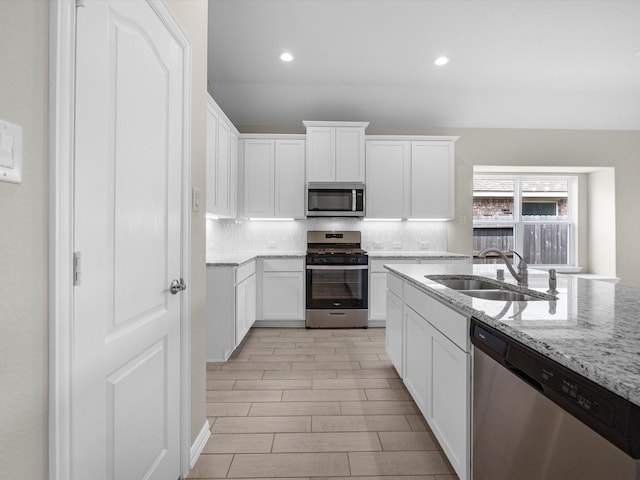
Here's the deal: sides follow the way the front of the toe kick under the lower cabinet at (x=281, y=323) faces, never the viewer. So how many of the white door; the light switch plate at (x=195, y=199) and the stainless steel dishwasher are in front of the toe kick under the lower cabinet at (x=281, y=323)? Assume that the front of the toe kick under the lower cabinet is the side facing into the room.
3

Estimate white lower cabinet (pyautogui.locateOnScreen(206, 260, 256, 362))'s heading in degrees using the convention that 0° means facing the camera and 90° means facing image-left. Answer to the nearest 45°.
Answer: approximately 270°

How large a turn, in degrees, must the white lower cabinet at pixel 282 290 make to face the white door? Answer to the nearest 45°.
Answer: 0° — it already faces it

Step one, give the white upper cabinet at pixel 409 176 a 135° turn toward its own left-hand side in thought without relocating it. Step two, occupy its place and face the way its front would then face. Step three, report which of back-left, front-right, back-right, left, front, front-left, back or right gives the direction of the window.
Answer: front

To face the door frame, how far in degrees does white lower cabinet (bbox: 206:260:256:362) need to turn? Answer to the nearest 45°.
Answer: approximately 90° to its right

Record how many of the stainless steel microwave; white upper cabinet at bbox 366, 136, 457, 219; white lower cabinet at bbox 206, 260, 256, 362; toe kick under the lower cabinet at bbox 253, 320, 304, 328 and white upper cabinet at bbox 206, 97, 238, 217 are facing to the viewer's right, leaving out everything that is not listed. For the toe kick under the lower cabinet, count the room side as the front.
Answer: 2
